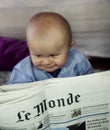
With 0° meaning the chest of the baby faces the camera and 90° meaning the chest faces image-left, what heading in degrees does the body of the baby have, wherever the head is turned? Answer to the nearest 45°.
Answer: approximately 0°
